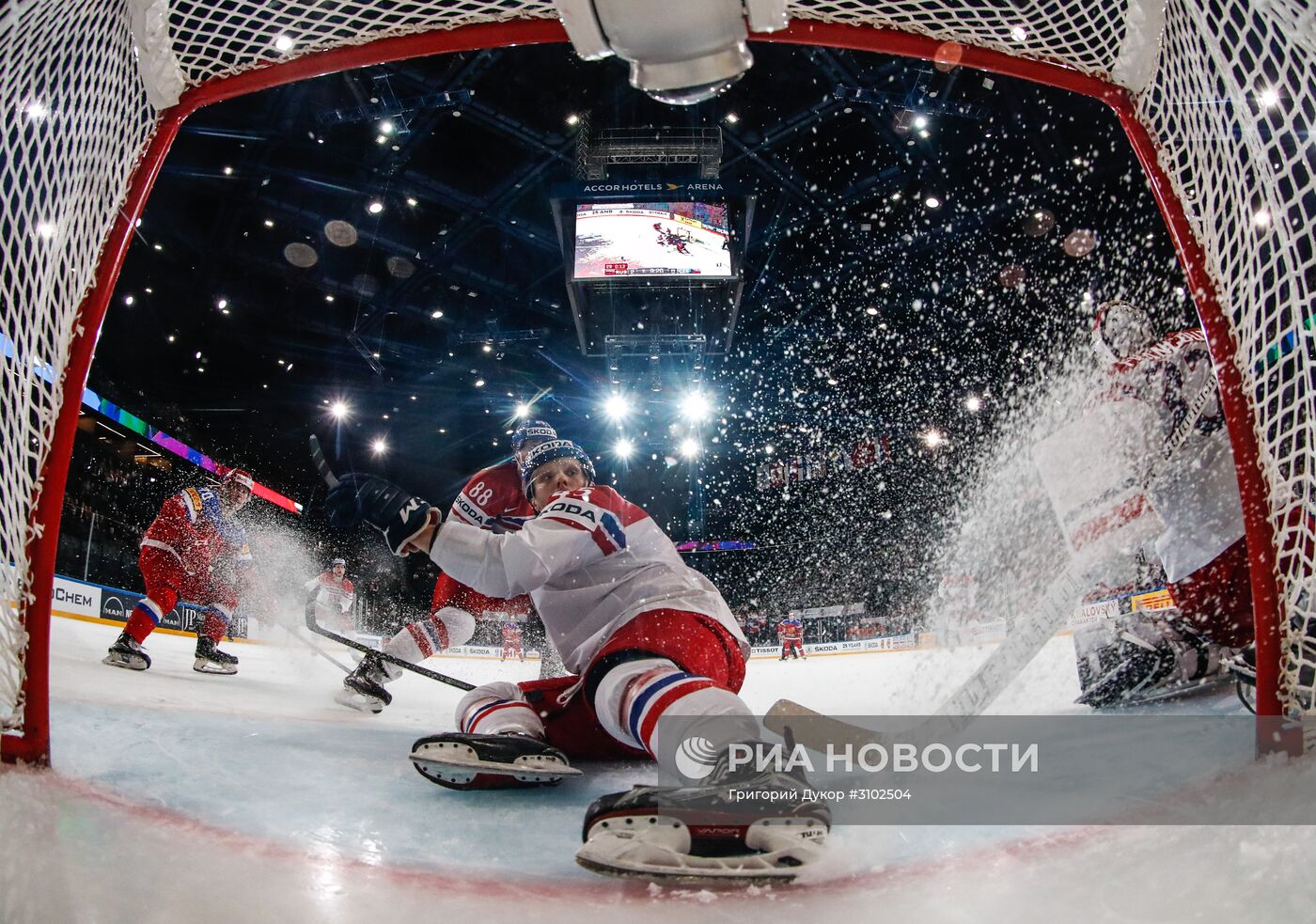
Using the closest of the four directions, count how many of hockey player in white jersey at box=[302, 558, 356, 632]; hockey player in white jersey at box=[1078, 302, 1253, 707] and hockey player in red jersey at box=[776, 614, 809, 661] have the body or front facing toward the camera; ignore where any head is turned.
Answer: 2

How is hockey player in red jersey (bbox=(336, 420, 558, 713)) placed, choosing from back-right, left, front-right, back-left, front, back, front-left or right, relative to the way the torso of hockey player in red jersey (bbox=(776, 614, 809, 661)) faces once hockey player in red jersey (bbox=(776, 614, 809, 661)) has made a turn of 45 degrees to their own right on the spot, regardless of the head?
front-left

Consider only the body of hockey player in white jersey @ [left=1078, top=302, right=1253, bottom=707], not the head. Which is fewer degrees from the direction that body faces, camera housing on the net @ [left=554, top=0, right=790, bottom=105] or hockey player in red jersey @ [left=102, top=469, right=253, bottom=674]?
the hockey player in red jersey

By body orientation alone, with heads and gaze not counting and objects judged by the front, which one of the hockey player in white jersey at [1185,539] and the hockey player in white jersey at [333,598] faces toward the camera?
the hockey player in white jersey at [333,598]

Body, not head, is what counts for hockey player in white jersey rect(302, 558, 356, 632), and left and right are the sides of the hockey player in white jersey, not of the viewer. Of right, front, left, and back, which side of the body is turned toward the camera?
front

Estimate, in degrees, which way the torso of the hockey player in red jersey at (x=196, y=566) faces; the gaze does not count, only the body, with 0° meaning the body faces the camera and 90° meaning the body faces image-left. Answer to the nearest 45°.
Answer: approximately 315°

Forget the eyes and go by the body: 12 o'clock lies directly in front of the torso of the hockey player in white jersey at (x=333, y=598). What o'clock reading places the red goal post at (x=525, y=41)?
The red goal post is roughly at 12 o'clock from the hockey player in white jersey.

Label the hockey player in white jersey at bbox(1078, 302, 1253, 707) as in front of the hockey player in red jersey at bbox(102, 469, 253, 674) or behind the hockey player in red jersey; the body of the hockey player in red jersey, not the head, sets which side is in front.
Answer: in front

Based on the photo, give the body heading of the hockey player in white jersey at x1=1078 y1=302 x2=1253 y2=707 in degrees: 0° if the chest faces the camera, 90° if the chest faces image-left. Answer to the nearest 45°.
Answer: approximately 90°

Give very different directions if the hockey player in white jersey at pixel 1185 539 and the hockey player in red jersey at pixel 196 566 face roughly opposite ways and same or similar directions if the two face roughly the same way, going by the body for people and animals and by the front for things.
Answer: very different directions
